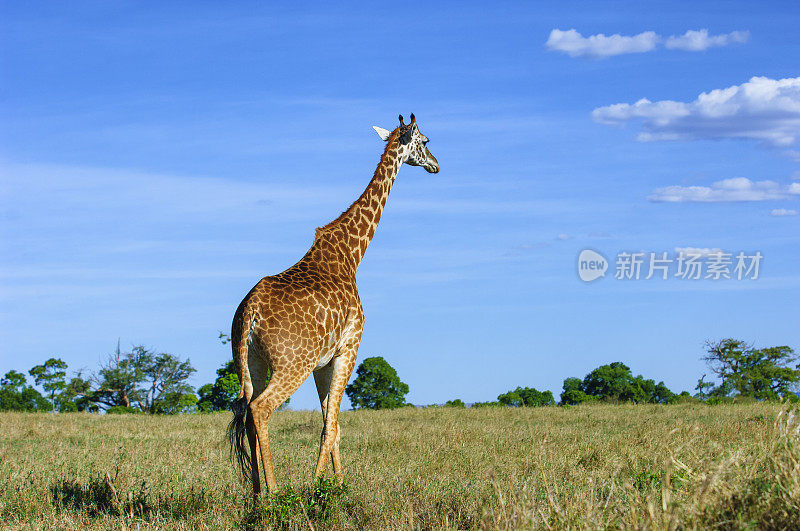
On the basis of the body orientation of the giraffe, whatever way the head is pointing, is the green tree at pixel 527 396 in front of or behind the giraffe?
in front

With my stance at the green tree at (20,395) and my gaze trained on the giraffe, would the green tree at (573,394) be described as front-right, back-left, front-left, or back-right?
front-left

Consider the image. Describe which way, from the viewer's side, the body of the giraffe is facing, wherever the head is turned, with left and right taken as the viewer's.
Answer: facing away from the viewer and to the right of the viewer

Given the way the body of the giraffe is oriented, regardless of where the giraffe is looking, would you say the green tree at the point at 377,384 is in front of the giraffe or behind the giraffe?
in front

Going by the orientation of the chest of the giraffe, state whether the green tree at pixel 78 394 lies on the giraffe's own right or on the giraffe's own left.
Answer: on the giraffe's own left

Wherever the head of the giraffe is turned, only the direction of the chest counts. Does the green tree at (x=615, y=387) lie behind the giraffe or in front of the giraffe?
in front
